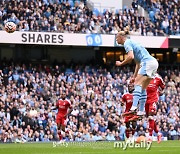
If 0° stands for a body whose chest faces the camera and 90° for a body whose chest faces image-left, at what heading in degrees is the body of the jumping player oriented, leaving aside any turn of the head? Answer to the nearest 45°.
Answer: approximately 90°
